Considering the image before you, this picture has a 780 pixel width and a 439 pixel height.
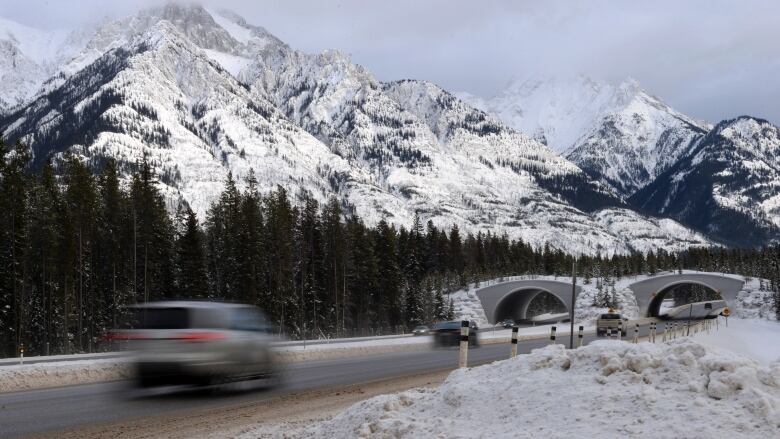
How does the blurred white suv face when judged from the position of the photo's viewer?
facing away from the viewer and to the right of the viewer

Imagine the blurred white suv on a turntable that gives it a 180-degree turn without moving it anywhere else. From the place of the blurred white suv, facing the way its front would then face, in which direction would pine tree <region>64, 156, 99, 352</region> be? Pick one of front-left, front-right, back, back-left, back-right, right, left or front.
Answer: back-right

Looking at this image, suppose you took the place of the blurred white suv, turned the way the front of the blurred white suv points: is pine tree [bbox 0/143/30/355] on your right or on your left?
on your left

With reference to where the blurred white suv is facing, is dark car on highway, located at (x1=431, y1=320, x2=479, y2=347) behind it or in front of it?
in front
